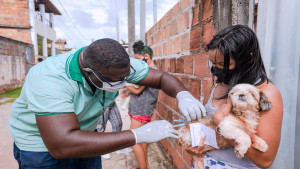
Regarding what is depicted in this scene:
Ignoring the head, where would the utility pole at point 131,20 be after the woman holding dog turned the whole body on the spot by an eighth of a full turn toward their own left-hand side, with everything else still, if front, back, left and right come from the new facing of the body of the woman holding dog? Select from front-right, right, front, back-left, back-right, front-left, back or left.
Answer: back-right

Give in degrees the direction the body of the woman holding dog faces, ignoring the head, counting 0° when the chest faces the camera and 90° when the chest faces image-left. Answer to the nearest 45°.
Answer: approximately 45°

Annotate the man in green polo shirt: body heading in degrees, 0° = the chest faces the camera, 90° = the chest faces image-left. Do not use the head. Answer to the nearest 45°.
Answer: approximately 315°

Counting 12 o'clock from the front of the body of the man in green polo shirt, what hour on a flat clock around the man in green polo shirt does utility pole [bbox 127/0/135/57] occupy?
The utility pole is roughly at 8 o'clock from the man in green polo shirt.

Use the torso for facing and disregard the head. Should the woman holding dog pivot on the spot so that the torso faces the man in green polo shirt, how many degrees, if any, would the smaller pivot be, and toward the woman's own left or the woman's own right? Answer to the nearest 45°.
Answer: approximately 45° to the woman's own right
